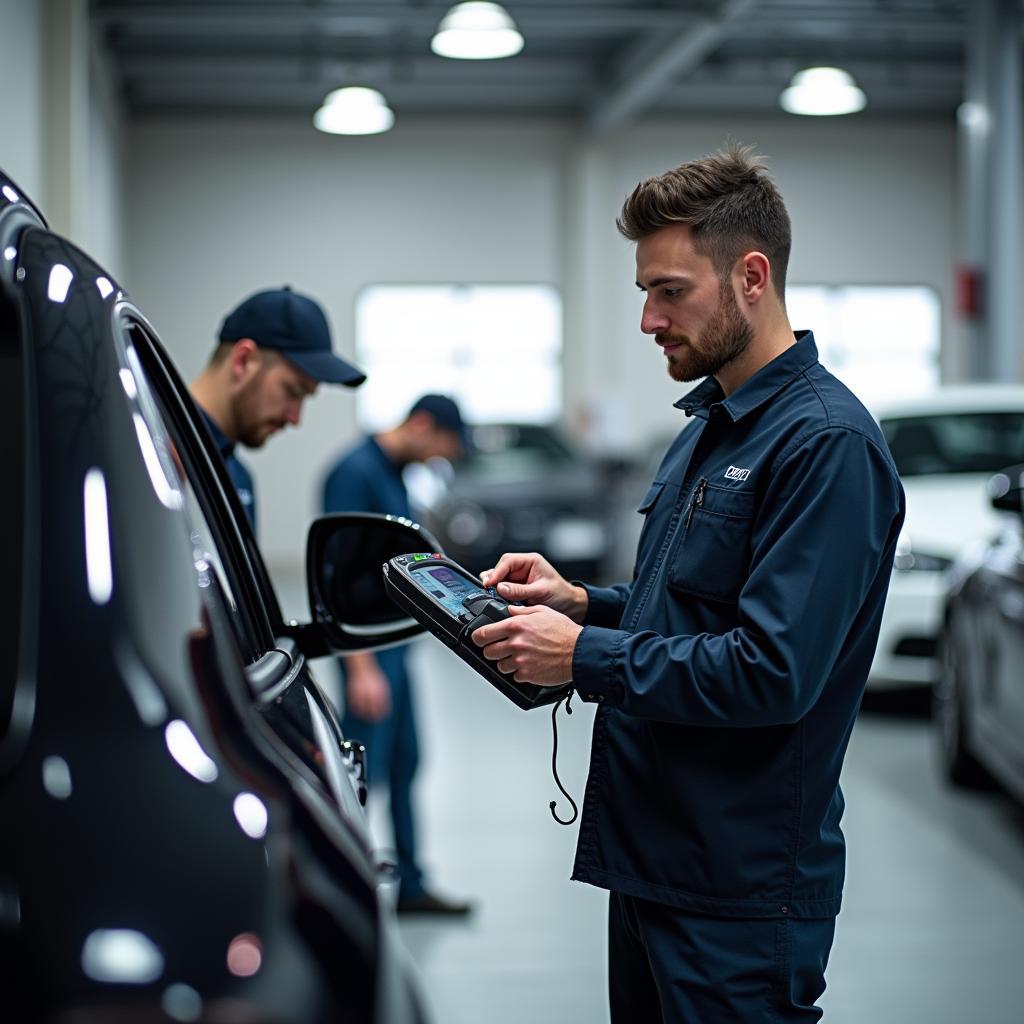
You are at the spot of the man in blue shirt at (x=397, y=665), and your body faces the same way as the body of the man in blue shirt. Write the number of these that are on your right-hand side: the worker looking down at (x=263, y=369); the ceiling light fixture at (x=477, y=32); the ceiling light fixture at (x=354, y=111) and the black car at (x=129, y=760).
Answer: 2

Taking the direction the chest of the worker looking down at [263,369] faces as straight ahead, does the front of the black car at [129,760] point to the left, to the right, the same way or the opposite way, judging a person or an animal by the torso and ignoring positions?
to the left

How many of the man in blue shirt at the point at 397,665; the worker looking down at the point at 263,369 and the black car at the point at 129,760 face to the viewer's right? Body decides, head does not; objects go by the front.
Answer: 2

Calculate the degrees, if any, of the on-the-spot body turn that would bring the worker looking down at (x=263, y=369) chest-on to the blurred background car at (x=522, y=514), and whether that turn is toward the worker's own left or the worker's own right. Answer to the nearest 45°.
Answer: approximately 90° to the worker's own left

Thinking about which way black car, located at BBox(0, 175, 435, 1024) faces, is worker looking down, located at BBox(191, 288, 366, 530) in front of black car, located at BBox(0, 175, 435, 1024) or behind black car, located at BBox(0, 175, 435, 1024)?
in front

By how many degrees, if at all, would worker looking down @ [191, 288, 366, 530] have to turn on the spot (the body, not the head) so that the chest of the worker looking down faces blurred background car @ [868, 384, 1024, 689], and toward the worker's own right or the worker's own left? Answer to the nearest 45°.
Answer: approximately 45° to the worker's own left

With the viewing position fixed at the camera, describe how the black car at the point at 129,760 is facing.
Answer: facing away from the viewer

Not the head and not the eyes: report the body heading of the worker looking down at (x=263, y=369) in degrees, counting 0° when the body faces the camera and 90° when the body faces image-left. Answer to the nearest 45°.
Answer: approximately 270°

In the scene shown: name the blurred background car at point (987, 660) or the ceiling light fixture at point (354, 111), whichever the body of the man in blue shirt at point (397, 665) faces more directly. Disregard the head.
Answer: the blurred background car

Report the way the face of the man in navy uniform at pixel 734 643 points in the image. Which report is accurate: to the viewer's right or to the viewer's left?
to the viewer's left

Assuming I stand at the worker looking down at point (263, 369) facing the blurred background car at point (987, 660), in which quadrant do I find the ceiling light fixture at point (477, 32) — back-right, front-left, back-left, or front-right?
front-left

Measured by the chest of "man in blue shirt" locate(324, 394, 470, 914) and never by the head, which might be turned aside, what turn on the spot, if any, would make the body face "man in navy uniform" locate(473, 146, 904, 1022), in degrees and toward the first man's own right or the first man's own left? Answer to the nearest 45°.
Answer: approximately 90° to the first man's own right

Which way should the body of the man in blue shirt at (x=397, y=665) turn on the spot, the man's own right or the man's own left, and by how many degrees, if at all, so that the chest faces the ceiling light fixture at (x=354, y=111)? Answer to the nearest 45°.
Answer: approximately 90° to the man's own left

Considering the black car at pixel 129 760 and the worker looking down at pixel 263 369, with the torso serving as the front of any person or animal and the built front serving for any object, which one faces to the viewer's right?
the worker looking down

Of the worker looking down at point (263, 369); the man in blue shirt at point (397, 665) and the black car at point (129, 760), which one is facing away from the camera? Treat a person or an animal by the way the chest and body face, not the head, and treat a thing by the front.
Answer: the black car

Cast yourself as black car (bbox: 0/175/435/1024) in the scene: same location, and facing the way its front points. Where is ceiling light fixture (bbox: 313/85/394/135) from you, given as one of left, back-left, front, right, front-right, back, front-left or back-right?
front

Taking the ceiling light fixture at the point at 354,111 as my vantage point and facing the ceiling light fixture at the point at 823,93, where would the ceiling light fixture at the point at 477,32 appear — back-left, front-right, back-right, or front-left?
front-right

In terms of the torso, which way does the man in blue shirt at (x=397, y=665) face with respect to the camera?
to the viewer's right

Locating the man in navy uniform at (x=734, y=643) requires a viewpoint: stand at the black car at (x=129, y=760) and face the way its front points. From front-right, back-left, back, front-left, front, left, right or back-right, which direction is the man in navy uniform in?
front-right

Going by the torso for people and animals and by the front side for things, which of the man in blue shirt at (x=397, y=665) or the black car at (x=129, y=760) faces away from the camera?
the black car
